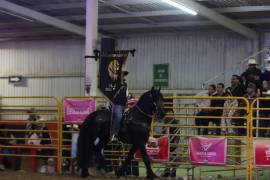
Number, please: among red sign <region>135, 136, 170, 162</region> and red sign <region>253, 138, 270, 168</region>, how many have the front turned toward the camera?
2

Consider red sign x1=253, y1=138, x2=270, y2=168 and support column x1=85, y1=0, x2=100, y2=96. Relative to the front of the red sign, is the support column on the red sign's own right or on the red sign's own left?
on the red sign's own right

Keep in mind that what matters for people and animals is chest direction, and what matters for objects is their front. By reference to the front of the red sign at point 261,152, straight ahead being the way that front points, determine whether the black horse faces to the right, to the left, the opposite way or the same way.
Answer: to the left

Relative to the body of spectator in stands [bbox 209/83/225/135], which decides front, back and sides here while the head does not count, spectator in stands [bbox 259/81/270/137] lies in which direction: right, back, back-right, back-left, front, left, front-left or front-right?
back-left

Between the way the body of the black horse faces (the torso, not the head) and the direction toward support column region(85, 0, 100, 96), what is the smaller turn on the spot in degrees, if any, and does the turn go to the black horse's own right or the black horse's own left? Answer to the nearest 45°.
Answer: approximately 90° to the black horse's own left

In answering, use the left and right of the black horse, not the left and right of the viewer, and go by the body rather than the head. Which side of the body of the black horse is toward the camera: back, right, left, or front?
right

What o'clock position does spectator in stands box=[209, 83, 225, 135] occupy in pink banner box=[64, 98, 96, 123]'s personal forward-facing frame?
The spectator in stands is roughly at 9 o'clock from the pink banner.

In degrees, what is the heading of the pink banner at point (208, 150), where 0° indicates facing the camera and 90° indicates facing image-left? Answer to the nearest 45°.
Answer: approximately 0°

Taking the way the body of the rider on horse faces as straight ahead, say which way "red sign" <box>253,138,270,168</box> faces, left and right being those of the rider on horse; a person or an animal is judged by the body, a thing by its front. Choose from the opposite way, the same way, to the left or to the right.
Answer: to the right

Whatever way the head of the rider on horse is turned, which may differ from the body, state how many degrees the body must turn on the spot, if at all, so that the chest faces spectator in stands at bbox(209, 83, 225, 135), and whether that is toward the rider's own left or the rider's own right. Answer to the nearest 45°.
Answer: approximately 45° to the rider's own left

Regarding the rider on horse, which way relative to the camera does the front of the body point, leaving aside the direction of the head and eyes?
to the viewer's right
